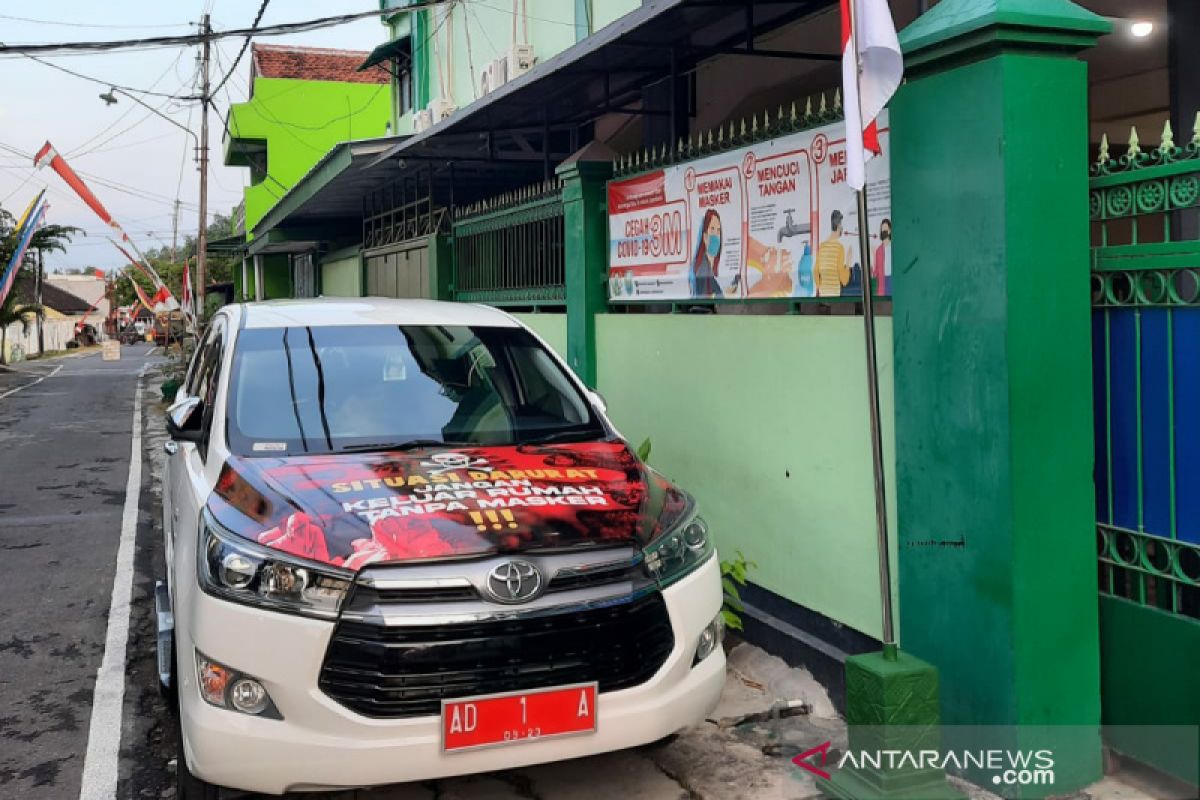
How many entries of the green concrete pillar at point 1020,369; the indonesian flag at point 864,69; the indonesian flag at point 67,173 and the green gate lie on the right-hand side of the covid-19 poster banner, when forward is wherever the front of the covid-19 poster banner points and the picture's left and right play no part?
1

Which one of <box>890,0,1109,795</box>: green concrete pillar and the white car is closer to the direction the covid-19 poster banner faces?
the white car

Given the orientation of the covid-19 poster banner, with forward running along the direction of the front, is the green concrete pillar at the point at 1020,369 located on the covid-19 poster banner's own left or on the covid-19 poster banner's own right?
on the covid-19 poster banner's own left

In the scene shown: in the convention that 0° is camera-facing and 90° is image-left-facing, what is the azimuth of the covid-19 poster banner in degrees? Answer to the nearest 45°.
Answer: approximately 45°

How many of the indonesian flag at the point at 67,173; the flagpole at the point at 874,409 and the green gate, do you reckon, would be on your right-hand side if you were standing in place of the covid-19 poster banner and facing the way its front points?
1

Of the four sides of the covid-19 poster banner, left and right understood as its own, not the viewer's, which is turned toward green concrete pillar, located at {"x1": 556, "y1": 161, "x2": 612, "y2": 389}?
right

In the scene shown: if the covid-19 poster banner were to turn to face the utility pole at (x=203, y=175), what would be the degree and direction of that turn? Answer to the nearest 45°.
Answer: approximately 90° to its right

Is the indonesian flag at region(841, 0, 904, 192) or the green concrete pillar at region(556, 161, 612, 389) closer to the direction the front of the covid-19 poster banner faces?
the indonesian flag

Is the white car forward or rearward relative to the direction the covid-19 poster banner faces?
forward

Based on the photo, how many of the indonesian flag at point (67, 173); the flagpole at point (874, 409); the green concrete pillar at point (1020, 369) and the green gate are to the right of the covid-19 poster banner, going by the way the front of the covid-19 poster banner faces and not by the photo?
1

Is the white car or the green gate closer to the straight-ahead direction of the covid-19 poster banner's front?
the white car

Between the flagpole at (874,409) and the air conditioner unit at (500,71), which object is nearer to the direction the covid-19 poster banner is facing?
the flagpole
